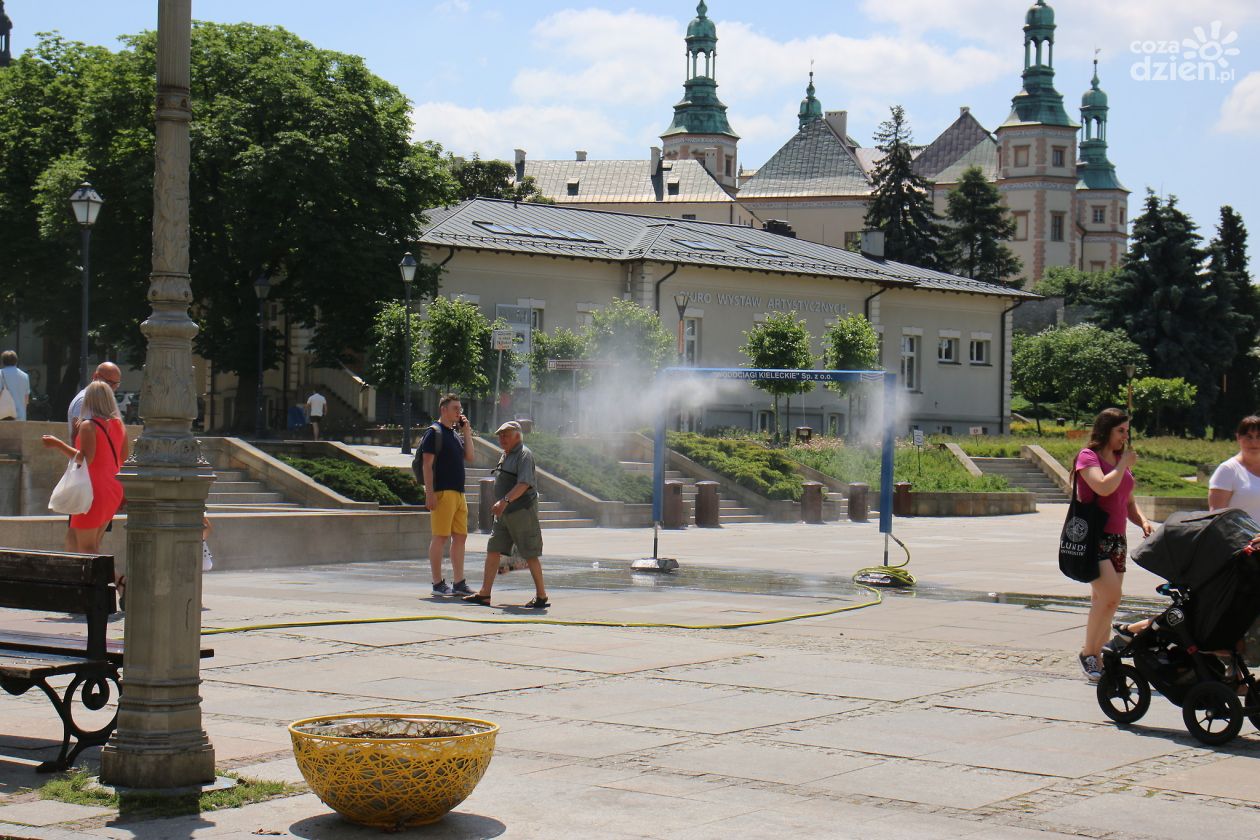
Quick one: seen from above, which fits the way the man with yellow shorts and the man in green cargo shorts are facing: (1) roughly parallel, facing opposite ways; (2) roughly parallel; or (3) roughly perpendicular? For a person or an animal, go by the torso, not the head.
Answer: roughly perpendicular

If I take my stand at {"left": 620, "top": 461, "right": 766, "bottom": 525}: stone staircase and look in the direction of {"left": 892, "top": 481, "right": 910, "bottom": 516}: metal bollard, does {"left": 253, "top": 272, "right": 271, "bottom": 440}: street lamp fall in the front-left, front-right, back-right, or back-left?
back-left

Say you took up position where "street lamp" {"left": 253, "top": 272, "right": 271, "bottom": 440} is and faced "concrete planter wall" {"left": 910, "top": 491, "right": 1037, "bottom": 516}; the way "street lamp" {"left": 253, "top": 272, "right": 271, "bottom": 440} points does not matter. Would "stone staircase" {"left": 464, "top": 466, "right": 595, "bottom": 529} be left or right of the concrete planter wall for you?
right

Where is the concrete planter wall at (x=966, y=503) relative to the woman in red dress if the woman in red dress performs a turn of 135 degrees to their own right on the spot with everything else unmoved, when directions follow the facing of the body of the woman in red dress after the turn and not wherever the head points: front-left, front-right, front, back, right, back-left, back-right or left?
front-left

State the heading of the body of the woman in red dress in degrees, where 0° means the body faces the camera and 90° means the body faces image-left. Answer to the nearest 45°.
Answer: approximately 135°

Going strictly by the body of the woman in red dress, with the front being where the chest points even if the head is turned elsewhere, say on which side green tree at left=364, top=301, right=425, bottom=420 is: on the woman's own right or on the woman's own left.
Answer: on the woman's own right

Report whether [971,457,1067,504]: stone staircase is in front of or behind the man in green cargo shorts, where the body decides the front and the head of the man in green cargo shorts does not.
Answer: behind

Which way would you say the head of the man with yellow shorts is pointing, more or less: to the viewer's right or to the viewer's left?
to the viewer's right

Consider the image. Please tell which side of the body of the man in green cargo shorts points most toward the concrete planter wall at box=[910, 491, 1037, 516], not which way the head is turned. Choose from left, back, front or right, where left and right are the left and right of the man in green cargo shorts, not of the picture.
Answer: back

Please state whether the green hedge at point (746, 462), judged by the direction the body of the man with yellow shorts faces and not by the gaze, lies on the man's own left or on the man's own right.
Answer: on the man's own left
